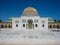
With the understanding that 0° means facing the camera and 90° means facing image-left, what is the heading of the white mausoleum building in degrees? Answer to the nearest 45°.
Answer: approximately 0°
